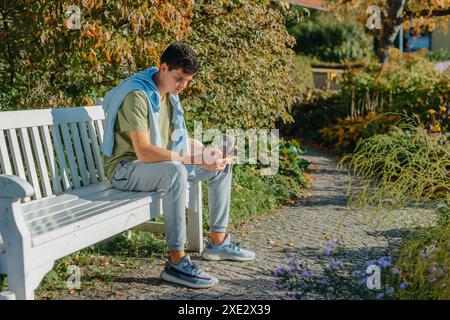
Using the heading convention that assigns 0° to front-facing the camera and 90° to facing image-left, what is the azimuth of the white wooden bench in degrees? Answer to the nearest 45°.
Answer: approximately 315°

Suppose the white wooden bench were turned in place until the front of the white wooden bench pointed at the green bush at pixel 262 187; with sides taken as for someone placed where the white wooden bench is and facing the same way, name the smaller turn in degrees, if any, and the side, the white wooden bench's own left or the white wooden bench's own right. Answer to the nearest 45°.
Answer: approximately 90° to the white wooden bench's own left

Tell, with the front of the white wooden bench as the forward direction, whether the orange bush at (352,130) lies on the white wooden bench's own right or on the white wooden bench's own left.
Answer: on the white wooden bench's own left

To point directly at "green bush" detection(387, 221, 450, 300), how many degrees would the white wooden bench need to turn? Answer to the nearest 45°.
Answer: approximately 45° to its left

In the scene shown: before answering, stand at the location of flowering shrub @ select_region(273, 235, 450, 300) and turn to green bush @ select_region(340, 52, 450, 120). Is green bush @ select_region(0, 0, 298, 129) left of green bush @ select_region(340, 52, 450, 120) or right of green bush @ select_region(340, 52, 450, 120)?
left

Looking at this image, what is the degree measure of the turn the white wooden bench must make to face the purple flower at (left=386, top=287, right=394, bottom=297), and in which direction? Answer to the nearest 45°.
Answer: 0° — it already faces it

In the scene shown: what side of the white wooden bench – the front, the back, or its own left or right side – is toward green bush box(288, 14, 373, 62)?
left

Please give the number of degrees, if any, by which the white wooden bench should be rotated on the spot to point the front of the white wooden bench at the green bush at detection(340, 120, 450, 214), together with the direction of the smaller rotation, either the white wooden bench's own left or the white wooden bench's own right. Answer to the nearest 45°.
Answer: approximately 45° to the white wooden bench's own left

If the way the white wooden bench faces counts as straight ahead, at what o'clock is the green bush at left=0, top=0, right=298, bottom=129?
The green bush is roughly at 8 o'clock from the white wooden bench.

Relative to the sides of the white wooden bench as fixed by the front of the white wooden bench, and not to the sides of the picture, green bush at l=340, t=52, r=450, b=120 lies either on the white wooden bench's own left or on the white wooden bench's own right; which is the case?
on the white wooden bench's own left

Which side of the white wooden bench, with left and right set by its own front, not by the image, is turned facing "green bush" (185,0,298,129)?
left

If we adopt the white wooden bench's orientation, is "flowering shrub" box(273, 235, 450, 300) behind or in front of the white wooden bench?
in front
